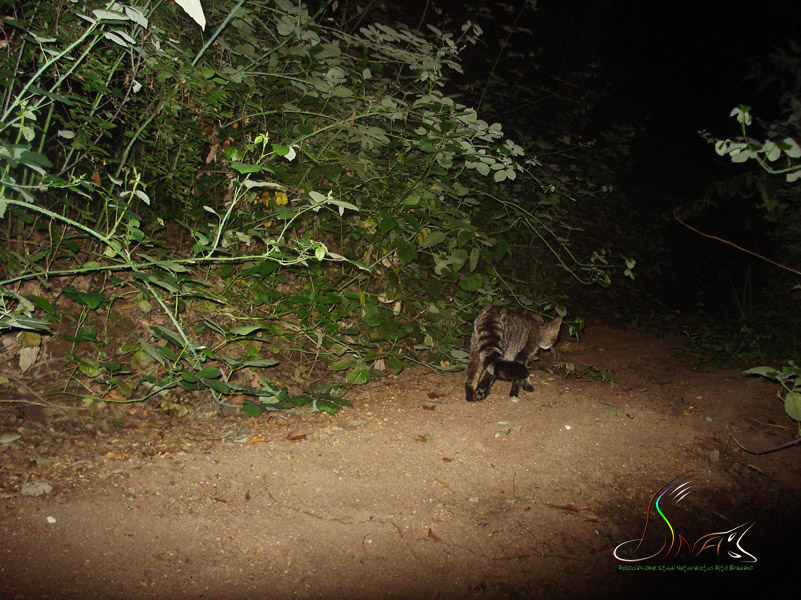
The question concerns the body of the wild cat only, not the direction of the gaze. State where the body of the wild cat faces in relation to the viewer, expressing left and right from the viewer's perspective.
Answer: facing away from the viewer and to the right of the viewer
